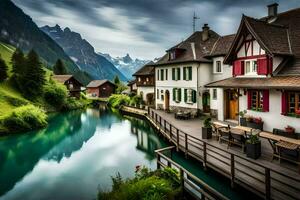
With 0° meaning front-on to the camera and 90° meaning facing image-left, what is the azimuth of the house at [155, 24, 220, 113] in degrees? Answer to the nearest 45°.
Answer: approximately 45°

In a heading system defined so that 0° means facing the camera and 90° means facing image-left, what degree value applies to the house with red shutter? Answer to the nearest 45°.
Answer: approximately 45°

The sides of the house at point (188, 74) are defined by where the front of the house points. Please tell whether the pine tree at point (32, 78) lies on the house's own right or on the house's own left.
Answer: on the house's own right

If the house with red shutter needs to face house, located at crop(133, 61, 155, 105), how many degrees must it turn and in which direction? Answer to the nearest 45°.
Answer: approximately 90° to its right

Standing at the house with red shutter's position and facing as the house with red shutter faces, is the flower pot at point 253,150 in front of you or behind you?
in front

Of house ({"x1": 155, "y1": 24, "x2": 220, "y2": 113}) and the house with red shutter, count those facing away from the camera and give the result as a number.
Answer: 0

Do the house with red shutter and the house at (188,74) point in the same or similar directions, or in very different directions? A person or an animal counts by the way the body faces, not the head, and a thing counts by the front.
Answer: same or similar directions

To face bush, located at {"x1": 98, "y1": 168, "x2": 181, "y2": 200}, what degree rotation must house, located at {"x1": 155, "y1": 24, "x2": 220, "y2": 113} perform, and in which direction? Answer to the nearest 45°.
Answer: approximately 45° to its left

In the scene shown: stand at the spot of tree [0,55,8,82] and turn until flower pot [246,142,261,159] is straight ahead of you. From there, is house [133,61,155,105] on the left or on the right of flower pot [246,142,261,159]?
left
